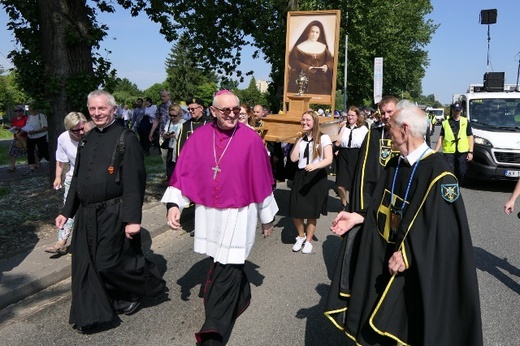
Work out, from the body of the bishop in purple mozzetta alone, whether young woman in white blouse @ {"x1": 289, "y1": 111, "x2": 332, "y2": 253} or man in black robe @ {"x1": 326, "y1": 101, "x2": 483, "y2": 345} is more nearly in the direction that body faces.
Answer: the man in black robe

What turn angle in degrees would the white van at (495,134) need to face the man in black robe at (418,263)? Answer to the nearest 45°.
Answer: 0° — it already faces them

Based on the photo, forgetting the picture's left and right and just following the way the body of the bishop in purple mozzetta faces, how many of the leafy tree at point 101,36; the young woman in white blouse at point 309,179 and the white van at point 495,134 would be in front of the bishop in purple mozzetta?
0

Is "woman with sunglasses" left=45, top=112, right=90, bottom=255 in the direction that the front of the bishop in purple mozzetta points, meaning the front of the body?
no

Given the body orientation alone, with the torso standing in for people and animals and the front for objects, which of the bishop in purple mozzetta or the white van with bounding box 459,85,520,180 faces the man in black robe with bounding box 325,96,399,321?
the white van

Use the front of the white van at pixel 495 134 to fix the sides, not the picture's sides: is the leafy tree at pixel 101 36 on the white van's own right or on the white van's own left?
on the white van's own right

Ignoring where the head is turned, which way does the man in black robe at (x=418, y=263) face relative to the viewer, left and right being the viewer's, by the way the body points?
facing the viewer and to the left of the viewer

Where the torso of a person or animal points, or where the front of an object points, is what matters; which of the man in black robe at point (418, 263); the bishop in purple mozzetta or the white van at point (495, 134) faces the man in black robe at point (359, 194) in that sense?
the white van

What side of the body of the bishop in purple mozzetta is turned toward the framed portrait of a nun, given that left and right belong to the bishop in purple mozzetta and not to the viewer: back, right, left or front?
back

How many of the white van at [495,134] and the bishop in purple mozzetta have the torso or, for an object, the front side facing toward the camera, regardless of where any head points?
2

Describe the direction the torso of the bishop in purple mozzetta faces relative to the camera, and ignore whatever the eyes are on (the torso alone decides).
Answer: toward the camera

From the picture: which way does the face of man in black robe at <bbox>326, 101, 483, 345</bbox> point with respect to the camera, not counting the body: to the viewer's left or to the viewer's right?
to the viewer's left

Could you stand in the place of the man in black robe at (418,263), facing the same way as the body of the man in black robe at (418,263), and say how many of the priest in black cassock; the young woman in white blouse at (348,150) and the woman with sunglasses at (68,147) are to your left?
0

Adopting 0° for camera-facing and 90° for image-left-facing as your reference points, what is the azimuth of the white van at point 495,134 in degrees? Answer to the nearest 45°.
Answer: approximately 0°

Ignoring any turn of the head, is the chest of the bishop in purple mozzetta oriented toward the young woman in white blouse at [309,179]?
no

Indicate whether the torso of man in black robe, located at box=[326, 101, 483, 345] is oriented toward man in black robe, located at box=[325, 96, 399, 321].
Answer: no

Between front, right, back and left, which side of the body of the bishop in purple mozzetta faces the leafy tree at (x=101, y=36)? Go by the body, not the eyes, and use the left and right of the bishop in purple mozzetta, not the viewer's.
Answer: back

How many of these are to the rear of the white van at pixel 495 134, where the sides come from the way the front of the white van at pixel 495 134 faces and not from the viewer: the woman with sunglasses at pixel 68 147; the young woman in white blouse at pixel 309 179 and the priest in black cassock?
0
